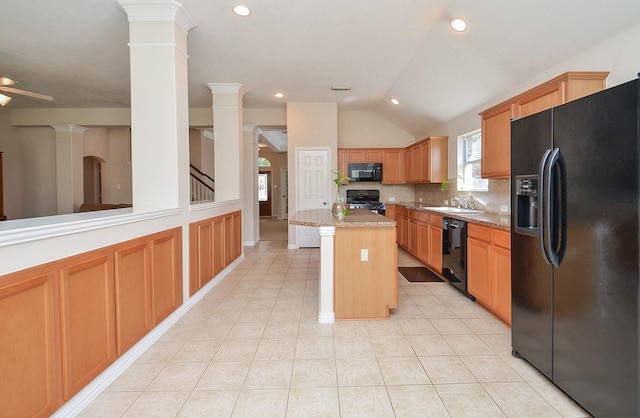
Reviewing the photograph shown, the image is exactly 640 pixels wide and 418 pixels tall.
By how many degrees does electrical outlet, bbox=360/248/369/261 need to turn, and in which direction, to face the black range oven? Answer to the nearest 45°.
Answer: approximately 180°

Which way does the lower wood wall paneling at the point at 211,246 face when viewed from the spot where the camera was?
facing to the right of the viewer

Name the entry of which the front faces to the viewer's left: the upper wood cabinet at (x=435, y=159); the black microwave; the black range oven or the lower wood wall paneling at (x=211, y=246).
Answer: the upper wood cabinet

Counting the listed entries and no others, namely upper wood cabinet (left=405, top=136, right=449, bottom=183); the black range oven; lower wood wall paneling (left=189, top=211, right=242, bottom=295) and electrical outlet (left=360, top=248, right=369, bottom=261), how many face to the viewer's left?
1

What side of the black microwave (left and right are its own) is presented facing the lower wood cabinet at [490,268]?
front

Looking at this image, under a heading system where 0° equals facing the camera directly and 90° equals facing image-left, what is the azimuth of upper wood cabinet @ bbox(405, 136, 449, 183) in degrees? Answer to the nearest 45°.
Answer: approximately 90°

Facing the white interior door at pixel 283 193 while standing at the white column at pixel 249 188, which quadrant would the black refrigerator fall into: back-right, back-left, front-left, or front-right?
back-right

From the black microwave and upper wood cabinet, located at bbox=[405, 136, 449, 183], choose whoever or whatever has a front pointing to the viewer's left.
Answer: the upper wood cabinet

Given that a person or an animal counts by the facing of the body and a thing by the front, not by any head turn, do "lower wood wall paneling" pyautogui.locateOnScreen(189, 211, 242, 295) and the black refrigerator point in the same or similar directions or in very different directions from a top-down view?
very different directions

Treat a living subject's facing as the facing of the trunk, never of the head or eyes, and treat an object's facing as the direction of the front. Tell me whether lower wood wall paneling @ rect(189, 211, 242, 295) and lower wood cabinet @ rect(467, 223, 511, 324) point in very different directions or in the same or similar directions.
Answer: very different directions
